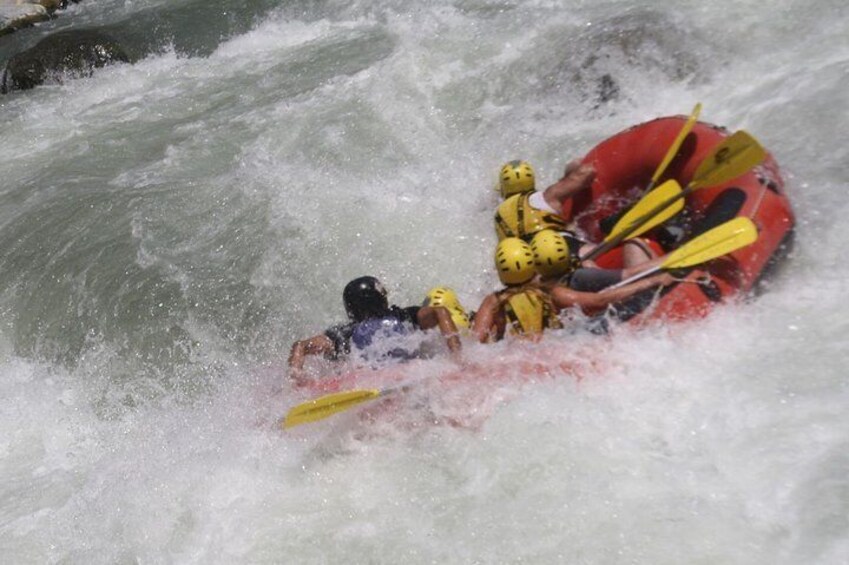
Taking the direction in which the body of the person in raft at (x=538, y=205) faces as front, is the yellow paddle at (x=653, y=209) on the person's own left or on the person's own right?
on the person's own right

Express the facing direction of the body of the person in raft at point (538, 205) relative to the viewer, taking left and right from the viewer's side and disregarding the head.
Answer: facing away from the viewer and to the right of the viewer

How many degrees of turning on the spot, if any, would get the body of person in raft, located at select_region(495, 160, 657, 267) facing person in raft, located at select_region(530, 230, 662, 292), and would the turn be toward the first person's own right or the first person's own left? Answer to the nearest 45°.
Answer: approximately 135° to the first person's own right

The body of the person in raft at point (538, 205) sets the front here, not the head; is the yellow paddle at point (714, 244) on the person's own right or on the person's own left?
on the person's own right

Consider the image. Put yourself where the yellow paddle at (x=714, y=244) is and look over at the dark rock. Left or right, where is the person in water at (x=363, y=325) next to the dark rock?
left

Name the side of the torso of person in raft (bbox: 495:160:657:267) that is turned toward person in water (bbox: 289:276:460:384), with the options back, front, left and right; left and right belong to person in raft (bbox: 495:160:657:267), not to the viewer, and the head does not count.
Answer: back
